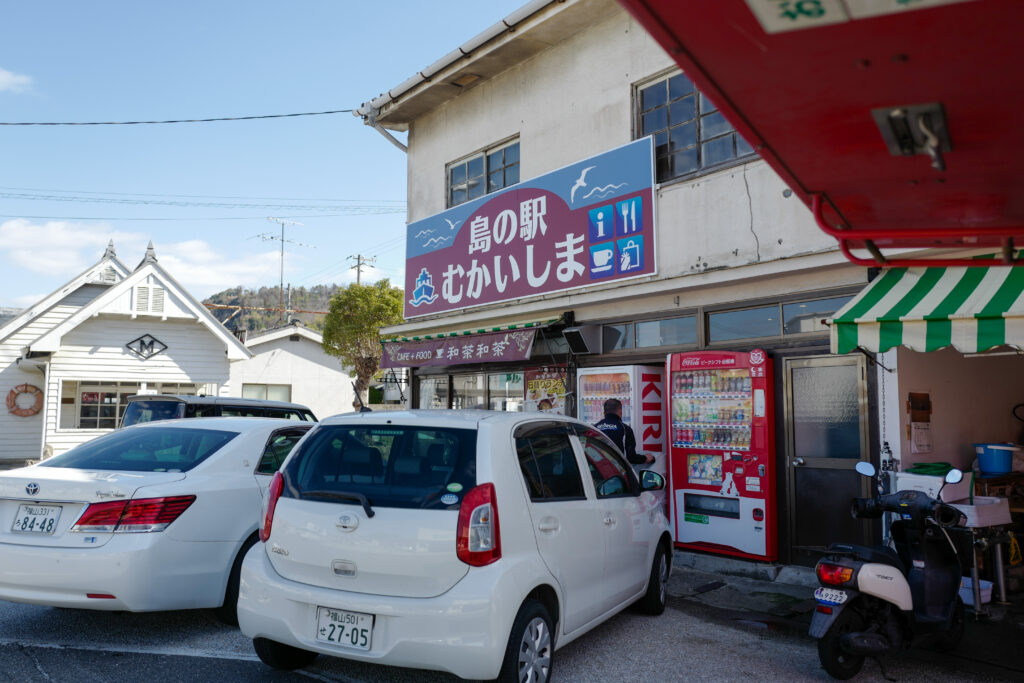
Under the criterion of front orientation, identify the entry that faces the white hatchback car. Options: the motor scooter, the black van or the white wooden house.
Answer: the white wooden house

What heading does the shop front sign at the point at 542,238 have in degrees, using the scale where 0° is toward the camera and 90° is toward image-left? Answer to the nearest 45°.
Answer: approximately 45°

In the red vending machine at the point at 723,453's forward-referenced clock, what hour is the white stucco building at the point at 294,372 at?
The white stucco building is roughly at 3 o'clock from the red vending machine.

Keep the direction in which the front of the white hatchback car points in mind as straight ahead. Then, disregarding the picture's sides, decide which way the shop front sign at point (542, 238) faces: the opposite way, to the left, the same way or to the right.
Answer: the opposite way

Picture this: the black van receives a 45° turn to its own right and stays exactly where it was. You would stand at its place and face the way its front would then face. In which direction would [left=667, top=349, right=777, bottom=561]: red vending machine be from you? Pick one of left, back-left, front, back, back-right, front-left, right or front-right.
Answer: front-right

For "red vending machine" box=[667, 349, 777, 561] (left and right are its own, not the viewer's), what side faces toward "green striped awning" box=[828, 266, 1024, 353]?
left

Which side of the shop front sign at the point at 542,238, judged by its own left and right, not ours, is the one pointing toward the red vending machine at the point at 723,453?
left

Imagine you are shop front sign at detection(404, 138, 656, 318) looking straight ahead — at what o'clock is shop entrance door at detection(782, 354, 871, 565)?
The shop entrance door is roughly at 9 o'clock from the shop front sign.

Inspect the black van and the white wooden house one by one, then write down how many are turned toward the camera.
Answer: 1

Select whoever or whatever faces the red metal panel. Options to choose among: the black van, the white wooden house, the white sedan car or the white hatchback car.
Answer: the white wooden house

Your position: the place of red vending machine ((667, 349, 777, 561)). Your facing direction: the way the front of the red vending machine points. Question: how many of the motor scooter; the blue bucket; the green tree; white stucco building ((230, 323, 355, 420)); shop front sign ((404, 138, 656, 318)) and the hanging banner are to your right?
4

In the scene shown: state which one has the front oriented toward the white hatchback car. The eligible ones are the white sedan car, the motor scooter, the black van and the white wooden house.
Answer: the white wooden house

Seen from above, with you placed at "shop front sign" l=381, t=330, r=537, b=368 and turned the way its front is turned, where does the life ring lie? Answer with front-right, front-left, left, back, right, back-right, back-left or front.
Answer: right
